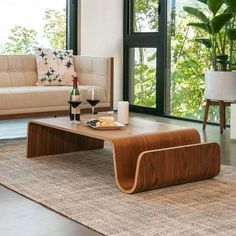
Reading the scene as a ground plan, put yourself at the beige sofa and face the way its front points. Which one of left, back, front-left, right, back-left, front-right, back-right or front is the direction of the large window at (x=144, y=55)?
back-left

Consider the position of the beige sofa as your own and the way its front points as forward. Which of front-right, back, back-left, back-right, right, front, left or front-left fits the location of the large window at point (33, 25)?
back

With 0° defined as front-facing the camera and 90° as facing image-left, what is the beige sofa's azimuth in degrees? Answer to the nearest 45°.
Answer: approximately 0°

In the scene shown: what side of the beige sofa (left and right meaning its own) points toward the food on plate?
front

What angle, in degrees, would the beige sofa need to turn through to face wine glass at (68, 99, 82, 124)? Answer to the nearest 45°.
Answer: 0° — it already faces it

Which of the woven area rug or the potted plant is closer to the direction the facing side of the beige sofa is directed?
the woven area rug

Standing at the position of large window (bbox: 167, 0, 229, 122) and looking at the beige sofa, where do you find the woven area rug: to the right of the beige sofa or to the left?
left

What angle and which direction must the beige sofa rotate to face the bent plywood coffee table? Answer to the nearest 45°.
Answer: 0° — it already faces it

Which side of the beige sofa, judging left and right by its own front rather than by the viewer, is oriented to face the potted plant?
left

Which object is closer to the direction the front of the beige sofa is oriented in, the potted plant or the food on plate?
the food on plate

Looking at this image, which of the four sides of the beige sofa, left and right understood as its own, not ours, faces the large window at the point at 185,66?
left

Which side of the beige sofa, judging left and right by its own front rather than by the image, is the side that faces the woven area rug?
front

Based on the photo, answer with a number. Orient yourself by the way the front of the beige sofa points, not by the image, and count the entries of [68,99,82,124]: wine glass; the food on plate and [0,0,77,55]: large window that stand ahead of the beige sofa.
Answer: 2
